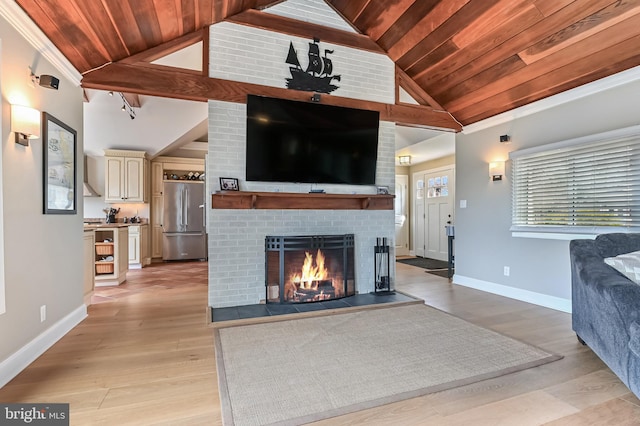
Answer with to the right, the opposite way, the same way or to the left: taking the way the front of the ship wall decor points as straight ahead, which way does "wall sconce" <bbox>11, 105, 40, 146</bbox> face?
to the left

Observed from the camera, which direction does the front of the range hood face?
facing to the right of the viewer

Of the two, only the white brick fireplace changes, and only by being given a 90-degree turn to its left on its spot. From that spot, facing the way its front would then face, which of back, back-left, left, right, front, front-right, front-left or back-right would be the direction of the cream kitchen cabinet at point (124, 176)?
back-left

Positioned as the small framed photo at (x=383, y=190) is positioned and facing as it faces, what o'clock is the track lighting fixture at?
The track lighting fixture is roughly at 3 o'clock from the small framed photo.

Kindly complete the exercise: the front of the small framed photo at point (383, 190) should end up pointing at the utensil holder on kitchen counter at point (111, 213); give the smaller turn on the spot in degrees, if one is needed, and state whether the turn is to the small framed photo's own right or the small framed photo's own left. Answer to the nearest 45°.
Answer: approximately 90° to the small framed photo's own right

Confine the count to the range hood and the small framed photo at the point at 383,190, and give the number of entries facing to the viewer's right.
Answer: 1

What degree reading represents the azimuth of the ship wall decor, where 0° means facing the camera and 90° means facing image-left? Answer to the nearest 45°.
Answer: approximately 0°

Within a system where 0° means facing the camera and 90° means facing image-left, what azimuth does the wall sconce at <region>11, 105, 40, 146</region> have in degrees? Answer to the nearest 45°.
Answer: approximately 315°

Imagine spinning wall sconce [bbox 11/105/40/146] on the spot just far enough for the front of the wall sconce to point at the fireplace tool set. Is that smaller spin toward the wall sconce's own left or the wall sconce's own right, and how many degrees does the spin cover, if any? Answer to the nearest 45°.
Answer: approximately 45° to the wall sconce's own left

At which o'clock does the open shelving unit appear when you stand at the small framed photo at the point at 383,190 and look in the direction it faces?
The open shelving unit is roughly at 3 o'clock from the small framed photo.

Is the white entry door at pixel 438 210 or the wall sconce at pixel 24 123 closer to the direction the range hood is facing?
the white entry door
